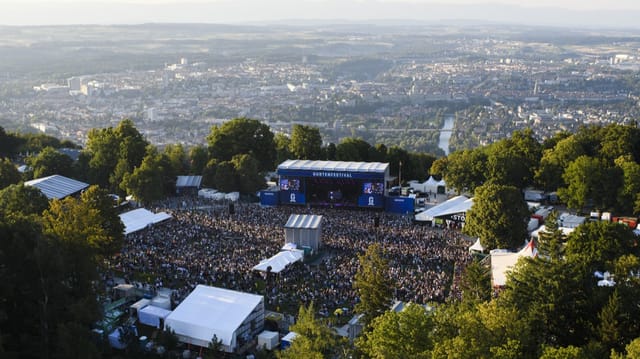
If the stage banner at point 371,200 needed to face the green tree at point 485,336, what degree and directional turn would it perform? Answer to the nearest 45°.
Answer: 0° — it already faces it

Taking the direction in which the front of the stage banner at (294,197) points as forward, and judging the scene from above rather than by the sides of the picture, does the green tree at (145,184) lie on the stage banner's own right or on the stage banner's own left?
on the stage banner's own right

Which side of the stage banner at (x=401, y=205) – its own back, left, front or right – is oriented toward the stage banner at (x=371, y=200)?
right

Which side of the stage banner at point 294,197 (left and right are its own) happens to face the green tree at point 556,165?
left

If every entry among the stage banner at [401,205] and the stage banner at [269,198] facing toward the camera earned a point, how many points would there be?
2

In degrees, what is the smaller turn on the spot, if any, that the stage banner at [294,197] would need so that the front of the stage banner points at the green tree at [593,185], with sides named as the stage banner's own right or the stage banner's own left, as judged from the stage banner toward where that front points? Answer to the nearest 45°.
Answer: approximately 90° to the stage banner's own left

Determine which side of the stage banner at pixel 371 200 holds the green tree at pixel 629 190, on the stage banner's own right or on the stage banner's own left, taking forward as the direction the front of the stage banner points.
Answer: on the stage banner's own left

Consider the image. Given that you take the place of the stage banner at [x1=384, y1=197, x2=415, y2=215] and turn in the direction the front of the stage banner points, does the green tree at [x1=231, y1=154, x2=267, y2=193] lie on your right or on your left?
on your right

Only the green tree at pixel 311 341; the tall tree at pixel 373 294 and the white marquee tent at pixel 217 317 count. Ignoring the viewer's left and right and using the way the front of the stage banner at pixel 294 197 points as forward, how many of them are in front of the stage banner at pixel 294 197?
3

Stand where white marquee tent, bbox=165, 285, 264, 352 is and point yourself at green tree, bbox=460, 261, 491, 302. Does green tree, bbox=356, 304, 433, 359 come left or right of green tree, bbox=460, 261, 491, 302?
right

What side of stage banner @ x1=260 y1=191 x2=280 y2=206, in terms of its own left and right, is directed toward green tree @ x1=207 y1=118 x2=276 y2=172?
back

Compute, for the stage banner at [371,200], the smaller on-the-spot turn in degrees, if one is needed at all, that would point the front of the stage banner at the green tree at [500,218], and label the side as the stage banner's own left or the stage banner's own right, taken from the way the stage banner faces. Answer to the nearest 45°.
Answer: approximately 45° to the stage banner's own left
